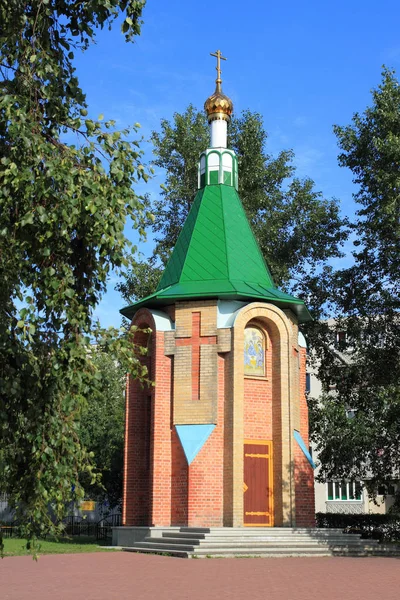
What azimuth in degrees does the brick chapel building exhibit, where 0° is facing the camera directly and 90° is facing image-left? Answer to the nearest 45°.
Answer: approximately 315°

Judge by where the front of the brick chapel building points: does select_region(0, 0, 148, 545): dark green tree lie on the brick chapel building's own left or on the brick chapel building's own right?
on the brick chapel building's own right

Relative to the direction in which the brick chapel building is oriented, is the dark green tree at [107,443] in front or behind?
behind

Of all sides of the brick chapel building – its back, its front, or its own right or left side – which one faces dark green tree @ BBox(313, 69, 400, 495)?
left

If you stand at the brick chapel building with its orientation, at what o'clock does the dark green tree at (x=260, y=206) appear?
The dark green tree is roughly at 8 o'clock from the brick chapel building.
